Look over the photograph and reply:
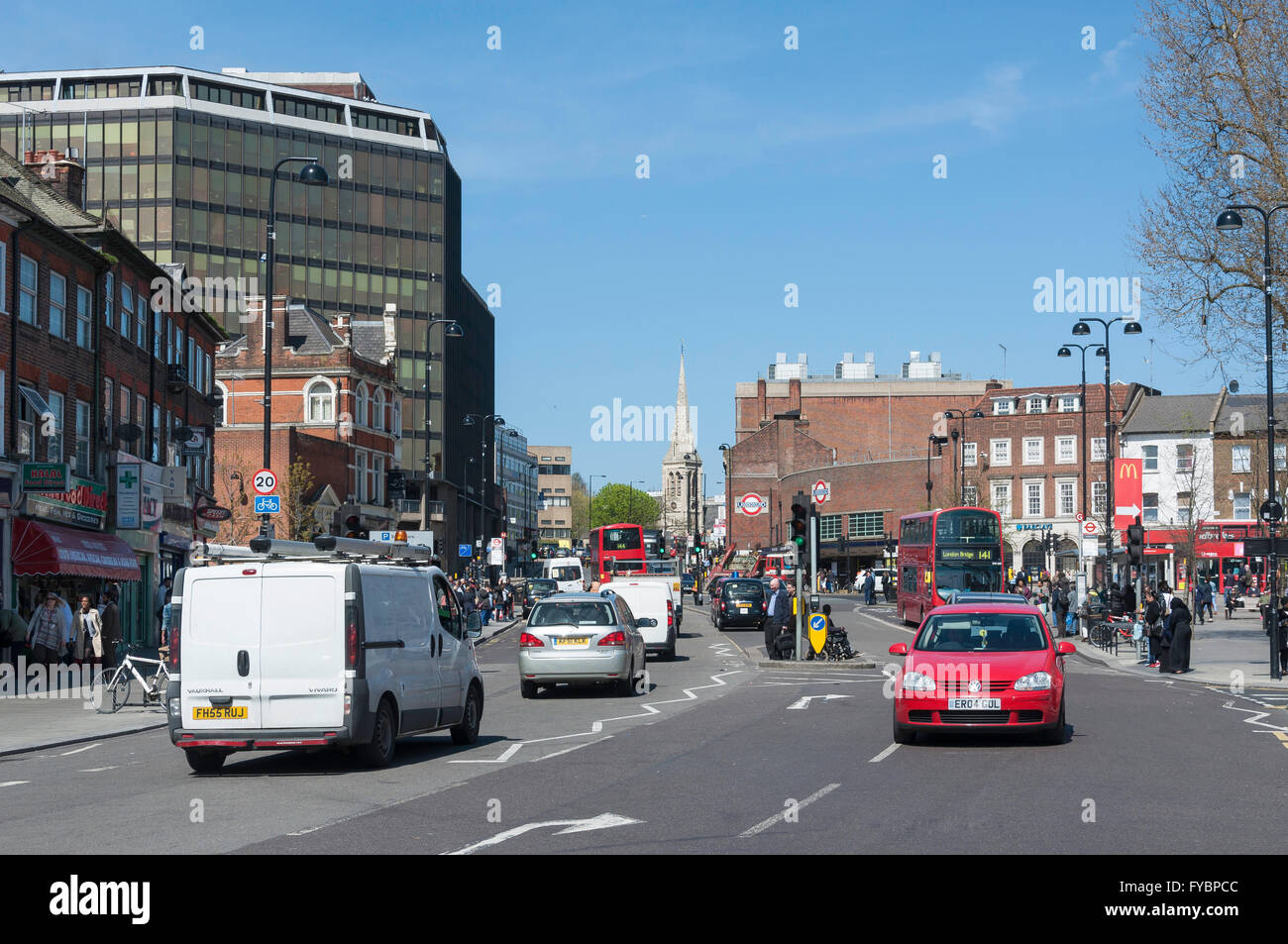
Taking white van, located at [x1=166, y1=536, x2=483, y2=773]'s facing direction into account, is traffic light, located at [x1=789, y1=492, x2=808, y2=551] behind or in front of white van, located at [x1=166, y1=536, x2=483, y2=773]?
in front

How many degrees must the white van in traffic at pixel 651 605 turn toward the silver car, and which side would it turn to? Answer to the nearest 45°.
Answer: approximately 180°

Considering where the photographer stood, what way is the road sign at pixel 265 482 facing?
facing the viewer

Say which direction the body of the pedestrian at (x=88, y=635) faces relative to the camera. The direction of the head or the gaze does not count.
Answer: toward the camera

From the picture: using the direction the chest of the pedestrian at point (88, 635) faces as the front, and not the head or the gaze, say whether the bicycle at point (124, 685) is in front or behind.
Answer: in front

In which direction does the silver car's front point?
away from the camera

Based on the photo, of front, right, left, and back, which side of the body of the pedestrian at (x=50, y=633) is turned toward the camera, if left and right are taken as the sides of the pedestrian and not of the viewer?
front

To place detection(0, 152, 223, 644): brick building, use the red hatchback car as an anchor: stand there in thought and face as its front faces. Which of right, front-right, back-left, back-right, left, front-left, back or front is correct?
back-right

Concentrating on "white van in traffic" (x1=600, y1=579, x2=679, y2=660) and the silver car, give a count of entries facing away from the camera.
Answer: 2

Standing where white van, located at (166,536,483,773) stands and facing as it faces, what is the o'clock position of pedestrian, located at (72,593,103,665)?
The pedestrian is roughly at 10 o'clock from the white van.

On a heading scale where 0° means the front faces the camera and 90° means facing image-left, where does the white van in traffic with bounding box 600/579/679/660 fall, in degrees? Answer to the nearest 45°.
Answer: approximately 180°

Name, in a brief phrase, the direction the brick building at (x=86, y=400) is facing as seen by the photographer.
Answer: facing the viewer and to the right of the viewer

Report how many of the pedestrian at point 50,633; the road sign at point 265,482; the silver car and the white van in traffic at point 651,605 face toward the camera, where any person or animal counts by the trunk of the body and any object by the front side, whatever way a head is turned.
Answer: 2

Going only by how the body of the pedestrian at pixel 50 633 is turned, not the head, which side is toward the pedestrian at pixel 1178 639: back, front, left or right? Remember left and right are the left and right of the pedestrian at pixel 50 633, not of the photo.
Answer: left

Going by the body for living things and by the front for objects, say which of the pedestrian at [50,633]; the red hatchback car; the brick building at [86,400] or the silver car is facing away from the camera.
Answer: the silver car
